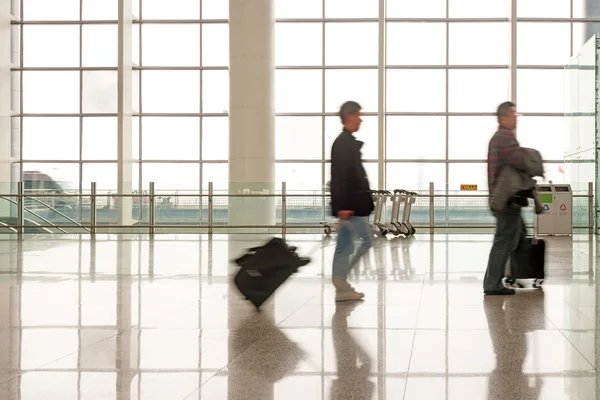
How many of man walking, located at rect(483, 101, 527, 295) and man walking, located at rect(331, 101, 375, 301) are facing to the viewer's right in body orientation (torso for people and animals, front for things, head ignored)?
2

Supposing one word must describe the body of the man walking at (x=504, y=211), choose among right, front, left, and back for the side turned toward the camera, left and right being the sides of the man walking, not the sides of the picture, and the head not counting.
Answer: right

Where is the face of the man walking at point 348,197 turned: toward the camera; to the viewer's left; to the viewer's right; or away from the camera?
to the viewer's right

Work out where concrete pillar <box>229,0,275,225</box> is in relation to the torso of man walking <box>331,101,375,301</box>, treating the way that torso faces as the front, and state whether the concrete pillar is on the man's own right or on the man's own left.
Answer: on the man's own left

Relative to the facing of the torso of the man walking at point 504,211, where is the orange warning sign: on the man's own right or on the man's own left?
on the man's own left

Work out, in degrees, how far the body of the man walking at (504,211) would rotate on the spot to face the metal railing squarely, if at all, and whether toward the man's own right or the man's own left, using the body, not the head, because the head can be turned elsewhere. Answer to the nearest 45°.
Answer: approximately 135° to the man's own left

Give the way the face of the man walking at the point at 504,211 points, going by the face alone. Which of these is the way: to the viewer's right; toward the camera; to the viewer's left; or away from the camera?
to the viewer's right

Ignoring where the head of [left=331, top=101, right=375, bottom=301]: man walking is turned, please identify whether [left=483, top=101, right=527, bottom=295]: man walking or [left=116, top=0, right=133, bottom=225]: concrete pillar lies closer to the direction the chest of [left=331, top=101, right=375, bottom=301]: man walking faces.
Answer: the man walking

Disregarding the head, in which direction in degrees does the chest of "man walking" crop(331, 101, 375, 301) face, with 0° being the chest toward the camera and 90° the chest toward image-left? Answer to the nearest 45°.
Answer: approximately 270°
